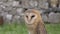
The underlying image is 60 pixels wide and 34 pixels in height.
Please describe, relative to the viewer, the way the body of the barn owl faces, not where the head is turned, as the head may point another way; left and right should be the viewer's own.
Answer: facing the viewer and to the left of the viewer
